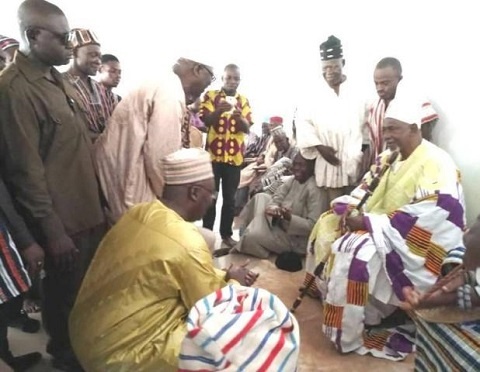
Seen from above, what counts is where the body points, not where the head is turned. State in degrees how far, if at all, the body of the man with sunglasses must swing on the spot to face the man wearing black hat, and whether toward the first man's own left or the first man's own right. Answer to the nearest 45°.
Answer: approximately 90° to the first man's own left

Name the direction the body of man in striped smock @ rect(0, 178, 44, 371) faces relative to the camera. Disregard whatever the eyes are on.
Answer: to the viewer's right

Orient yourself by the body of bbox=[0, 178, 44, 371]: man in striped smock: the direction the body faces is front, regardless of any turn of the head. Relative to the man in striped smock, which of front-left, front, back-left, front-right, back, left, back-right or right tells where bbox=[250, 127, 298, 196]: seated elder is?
front-left

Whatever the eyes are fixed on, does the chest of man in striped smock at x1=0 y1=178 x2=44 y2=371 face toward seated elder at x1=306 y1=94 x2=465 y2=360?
yes

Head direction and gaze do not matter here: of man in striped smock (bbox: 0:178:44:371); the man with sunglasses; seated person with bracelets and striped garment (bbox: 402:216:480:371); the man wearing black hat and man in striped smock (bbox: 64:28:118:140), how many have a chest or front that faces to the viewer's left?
1

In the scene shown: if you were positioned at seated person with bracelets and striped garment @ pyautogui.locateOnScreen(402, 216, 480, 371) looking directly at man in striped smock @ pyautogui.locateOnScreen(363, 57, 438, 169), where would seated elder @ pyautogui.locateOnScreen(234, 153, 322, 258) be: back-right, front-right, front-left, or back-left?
front-left

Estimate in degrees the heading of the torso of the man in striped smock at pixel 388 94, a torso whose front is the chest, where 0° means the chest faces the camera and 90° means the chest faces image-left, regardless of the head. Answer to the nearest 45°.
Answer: approximately 45°

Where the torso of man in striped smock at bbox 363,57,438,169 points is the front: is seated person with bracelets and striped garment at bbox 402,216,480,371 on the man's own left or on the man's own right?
on the man's own left

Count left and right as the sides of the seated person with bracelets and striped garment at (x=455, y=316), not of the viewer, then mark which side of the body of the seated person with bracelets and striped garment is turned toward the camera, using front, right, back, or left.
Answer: left

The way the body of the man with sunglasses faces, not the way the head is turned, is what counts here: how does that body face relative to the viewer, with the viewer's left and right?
facing the viewer and to the right of the viewer

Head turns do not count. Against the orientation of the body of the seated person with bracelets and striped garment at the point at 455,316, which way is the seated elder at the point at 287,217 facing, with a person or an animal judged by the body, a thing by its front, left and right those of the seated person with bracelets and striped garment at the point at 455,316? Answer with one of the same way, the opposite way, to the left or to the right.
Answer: to the left

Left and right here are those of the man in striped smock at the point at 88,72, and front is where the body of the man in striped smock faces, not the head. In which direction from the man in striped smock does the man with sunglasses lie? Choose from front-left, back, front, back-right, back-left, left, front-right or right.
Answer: front-right

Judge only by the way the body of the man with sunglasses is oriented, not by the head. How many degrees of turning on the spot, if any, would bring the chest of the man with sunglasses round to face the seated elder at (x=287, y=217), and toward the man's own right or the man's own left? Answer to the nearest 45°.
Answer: approximately 90° to the man's own left

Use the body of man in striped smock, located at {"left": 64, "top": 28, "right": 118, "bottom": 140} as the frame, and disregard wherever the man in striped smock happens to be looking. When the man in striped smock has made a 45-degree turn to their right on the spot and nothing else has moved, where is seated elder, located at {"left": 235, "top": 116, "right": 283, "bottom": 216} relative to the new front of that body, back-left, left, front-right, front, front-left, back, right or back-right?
back-left

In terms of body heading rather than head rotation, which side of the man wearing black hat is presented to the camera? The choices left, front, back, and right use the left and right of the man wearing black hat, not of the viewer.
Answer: front
